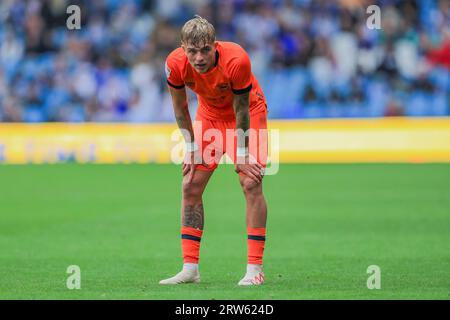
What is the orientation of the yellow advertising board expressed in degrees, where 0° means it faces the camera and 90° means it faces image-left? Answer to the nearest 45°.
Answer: approximately 0°
